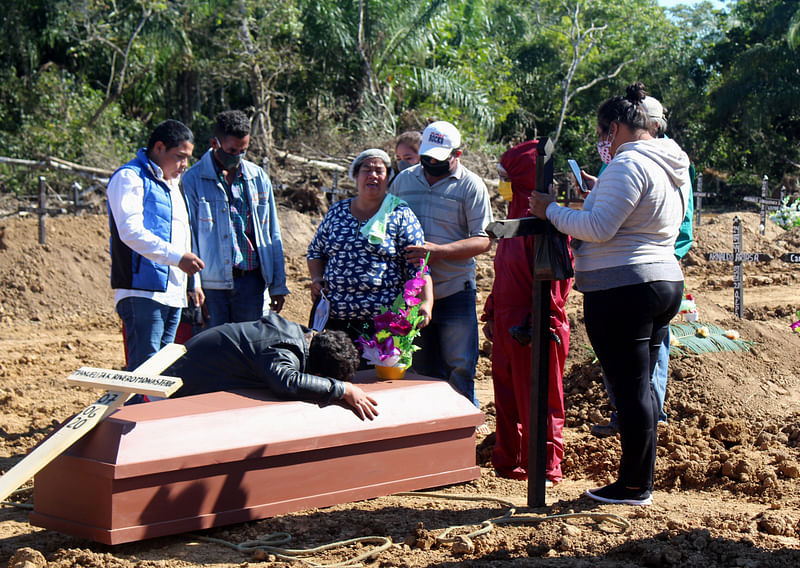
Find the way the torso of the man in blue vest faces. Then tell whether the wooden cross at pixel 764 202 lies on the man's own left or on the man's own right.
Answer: on the man's own left

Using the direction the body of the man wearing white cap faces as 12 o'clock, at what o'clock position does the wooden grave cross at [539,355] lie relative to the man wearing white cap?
The wooden grave cross is roughly at 10 o'clock from the man wearing white cap.

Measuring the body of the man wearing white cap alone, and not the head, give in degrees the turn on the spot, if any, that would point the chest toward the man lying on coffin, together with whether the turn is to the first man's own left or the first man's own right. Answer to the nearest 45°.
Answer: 0° — they already face them

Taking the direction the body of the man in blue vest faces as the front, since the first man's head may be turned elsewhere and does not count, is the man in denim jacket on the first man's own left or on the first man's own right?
on the first man's own left

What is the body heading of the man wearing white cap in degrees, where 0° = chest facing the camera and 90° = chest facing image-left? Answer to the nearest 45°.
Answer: approximately 45°

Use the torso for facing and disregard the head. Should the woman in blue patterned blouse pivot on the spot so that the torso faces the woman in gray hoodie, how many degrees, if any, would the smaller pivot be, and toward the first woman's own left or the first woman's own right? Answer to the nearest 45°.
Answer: approximately 45° to the first woman's own left

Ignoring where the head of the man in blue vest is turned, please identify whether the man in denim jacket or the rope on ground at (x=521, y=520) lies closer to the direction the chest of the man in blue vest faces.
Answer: the rope on ground

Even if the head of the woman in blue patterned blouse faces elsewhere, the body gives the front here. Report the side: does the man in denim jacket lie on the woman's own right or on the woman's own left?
on the woman's own right

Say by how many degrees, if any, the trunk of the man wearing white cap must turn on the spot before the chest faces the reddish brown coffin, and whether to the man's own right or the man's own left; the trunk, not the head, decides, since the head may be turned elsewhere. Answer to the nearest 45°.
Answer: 0° — they already face it

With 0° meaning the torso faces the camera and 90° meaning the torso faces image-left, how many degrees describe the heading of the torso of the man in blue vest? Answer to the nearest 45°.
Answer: approximately 315°

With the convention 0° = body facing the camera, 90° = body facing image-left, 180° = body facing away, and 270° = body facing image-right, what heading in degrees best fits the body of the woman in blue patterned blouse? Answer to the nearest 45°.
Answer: approximately 0°

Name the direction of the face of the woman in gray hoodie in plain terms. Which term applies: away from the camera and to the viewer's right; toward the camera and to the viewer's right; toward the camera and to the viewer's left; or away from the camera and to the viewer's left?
away from the camera and to the viewer's left
